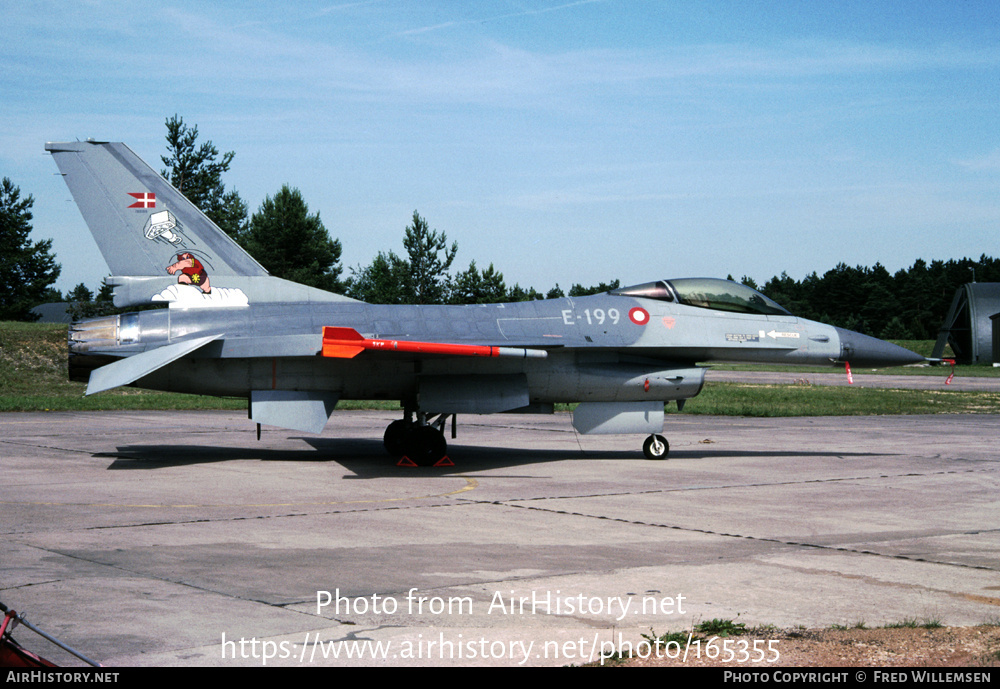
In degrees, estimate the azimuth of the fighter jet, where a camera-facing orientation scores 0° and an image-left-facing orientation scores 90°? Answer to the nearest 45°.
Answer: approximately 270°
